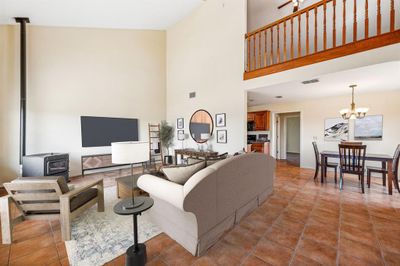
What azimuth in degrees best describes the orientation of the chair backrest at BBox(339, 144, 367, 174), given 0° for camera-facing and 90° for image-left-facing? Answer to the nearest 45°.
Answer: approximately 180°

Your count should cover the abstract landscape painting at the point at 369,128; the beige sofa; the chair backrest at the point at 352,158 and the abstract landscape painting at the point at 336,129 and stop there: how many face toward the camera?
2

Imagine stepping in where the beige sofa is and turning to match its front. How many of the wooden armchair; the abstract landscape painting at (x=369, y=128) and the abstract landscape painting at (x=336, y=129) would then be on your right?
2

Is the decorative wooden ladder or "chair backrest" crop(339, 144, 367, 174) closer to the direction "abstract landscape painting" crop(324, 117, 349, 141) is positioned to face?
the chair backrest

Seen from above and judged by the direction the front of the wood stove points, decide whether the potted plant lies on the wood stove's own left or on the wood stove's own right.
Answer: on the wood stove's own left

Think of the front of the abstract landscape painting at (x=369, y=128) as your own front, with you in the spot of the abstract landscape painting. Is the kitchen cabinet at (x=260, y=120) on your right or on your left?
on your right

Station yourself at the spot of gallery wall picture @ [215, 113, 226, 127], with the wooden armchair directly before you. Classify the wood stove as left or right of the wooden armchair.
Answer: right

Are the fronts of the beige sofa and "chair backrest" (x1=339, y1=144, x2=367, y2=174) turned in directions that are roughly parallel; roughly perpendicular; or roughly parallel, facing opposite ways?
roughly perpendicular

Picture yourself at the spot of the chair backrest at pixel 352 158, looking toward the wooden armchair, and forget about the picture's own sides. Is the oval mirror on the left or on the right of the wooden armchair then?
right

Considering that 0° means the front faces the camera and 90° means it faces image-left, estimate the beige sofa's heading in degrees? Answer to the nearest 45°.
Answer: approximately 135°

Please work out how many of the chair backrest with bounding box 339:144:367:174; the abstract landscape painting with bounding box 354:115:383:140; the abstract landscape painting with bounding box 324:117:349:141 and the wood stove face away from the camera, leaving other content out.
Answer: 1

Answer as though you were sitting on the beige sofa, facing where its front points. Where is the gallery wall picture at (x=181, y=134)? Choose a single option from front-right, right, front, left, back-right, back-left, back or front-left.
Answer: front-right

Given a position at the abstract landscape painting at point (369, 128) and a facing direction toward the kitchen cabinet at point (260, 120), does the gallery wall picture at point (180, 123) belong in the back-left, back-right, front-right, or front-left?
front-left

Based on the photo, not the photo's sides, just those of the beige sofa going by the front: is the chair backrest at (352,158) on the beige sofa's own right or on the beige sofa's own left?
on the beige sofa's own right

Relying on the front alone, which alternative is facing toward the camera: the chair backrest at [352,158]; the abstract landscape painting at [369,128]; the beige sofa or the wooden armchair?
the abstract landscape painting

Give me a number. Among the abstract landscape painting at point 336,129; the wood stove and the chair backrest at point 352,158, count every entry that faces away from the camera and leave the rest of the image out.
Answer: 1

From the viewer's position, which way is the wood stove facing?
facing the viewer and to the right of the viewer
